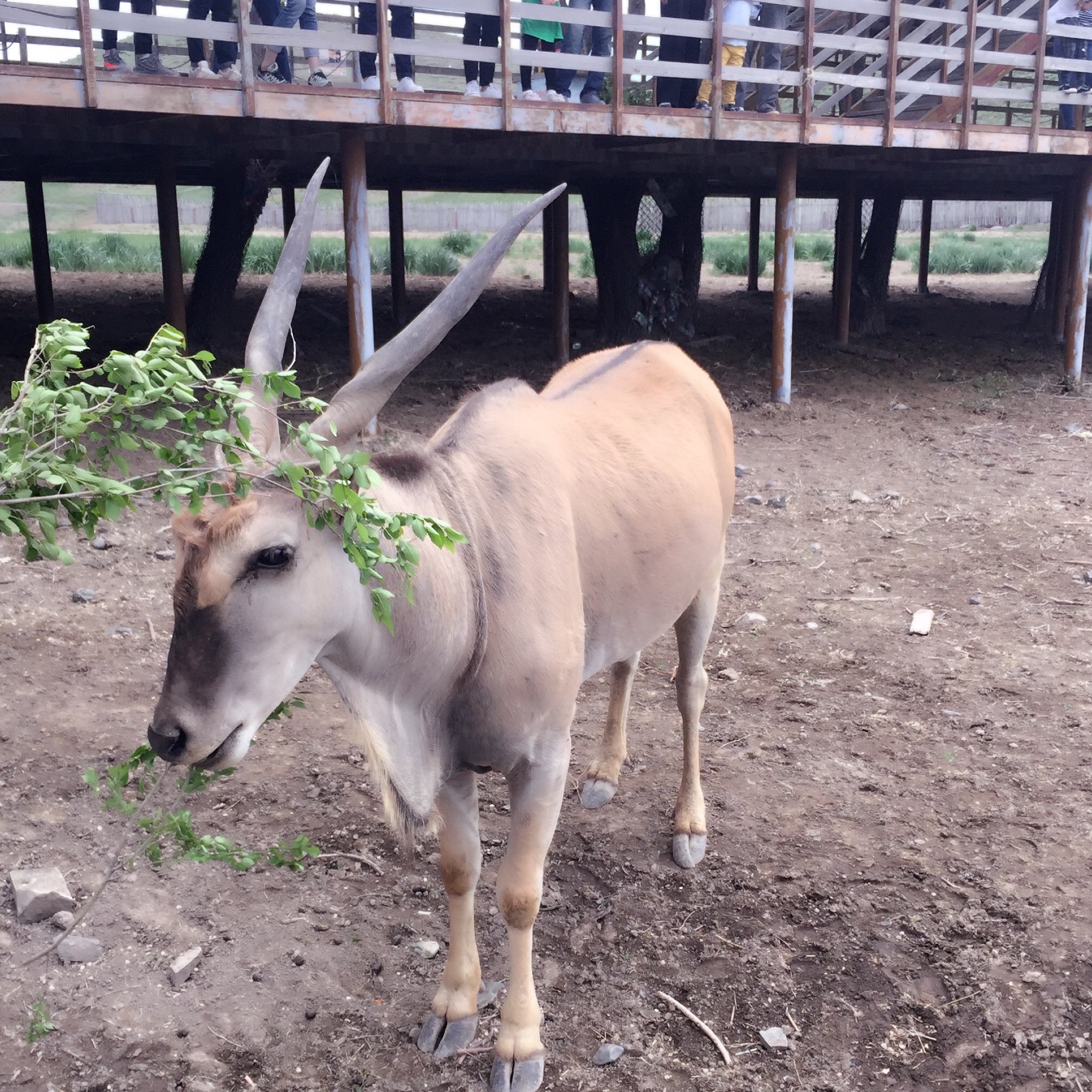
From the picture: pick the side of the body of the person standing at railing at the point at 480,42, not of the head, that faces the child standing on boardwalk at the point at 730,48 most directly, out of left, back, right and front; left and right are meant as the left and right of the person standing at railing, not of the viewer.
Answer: left

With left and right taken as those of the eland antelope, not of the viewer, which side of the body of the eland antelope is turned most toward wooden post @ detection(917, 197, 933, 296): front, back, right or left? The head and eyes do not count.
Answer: back

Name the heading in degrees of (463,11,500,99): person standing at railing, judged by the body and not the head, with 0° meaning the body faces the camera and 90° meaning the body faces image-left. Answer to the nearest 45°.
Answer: approximately 0°

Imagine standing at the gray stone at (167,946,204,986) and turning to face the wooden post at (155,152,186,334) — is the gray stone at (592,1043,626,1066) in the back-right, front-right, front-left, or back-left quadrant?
back-right

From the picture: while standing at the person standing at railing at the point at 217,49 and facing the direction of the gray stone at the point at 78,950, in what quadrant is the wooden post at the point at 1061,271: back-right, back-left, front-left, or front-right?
back-left

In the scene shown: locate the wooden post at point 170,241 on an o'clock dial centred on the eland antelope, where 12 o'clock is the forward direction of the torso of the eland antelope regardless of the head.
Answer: The wooden post is roughly at 4 o'clock from the eland antelope.

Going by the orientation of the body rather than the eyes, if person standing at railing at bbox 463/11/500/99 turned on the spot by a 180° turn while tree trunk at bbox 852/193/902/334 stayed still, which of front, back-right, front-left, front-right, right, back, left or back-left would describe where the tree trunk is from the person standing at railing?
front-right
